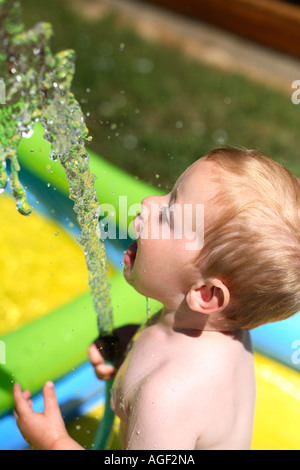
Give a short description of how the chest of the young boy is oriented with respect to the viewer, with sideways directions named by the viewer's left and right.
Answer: facing to the left of the viewer

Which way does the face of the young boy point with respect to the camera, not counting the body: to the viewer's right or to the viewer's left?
to the viewer's left
